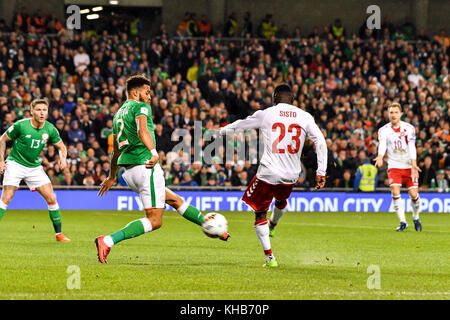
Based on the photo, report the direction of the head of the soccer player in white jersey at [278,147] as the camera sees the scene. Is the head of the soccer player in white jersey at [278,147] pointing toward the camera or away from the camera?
away from the camera

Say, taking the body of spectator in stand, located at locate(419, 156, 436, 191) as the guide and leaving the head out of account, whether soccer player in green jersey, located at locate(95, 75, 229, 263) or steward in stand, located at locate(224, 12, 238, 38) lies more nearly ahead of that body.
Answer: the soccer player in green jersey

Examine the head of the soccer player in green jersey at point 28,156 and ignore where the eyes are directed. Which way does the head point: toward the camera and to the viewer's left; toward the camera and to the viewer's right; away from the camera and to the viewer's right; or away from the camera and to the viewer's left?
toward the camera and to the viewer's right

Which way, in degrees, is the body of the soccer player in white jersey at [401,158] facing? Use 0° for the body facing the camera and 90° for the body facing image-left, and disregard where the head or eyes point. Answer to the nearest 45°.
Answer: approximately 0°

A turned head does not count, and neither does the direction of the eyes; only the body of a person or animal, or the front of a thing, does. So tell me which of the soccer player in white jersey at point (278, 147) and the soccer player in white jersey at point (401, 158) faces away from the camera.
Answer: the soccer player in white jersey at point (278, 147)

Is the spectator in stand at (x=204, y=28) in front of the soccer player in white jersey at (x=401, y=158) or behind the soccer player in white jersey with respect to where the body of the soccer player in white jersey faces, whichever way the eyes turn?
behind

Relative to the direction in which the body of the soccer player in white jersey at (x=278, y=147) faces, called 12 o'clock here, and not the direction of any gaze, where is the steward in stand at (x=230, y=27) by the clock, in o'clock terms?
The steward in stand is roughly at 12 o'clock from the soccer player in white jersey.

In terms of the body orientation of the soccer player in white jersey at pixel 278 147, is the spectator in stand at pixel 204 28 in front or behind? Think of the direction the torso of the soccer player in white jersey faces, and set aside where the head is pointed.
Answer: in front

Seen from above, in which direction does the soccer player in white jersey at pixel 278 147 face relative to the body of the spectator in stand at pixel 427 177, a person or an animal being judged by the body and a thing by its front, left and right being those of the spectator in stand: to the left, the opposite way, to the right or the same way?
the opposite way

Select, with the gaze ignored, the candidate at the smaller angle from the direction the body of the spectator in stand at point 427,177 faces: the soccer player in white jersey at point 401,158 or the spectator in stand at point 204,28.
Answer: the soccer player in white jersey

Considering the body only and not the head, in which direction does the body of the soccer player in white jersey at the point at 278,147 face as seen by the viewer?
away from the camera

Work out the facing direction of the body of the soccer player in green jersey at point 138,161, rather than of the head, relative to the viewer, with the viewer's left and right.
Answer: facing away from the viewer and to the right of the viewer

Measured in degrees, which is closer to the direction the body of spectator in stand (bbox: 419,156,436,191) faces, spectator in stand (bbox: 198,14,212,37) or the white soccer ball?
the white soccer ball
